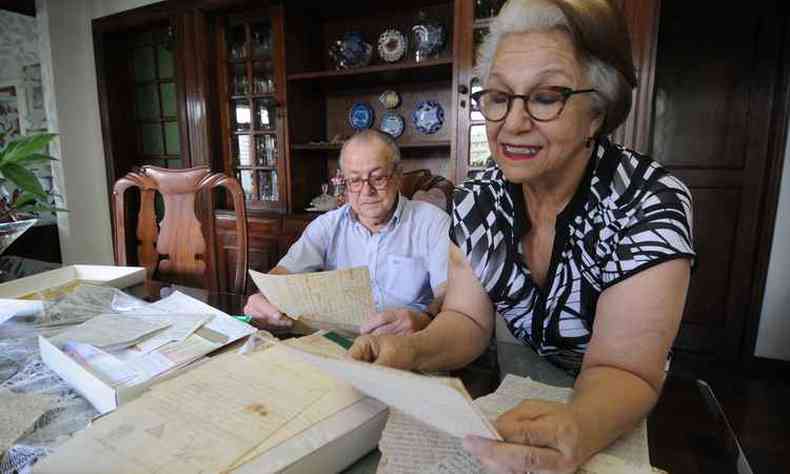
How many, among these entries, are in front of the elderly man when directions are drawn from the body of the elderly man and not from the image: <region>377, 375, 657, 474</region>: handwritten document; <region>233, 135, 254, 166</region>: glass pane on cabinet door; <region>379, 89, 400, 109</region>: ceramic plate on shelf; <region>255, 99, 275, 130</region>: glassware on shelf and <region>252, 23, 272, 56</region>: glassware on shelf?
1

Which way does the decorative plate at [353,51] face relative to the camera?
toward the camera

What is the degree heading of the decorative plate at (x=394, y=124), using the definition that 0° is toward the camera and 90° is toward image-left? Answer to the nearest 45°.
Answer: approximately 0°

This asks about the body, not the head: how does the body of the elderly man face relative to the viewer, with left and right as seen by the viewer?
facing the viewer

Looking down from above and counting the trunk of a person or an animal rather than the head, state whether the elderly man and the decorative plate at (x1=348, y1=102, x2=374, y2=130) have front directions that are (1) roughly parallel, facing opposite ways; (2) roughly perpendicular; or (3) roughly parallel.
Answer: roughly parallel

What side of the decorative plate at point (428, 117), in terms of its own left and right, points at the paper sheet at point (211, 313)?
front

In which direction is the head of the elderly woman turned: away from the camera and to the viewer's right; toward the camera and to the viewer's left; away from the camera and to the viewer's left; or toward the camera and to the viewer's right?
toward the camera and to the viewer's left

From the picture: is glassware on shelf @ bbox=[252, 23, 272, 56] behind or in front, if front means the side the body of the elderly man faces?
behind

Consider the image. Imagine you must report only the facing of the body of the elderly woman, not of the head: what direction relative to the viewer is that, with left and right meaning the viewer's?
facing the viewer and to the left of the viewer

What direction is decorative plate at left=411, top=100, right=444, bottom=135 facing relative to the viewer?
toward the camera
